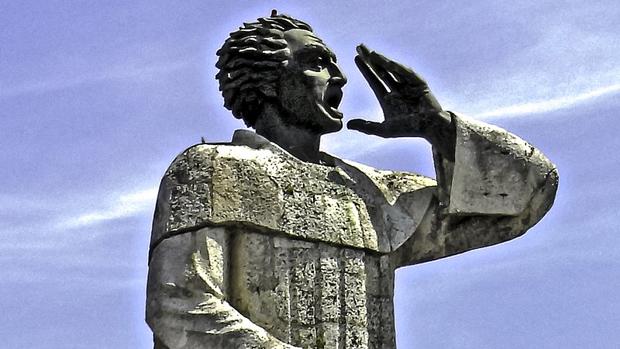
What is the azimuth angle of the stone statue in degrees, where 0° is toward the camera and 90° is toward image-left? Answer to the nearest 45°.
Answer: approximately 315°
